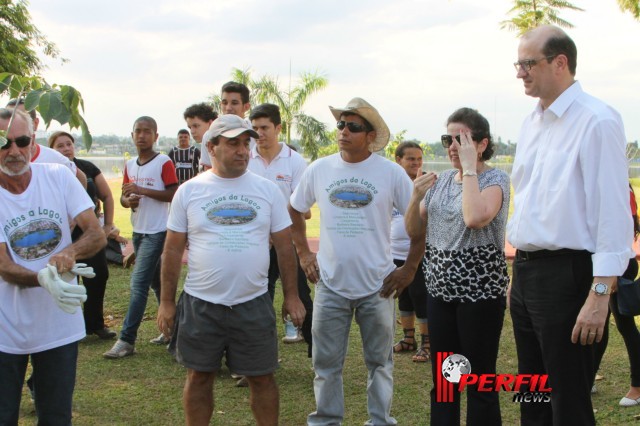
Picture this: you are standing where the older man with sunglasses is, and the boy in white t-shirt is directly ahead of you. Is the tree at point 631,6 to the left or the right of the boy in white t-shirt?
right

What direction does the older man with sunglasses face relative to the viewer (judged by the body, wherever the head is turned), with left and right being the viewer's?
facing the viewer

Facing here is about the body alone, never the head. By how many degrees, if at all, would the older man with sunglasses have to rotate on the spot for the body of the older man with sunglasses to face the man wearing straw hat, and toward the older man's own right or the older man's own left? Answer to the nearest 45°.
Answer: approximately 90° to the older man's own left

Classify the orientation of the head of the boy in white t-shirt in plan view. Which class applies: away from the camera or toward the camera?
toward the camera

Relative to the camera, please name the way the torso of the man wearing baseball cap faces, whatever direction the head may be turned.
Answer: toward the camera

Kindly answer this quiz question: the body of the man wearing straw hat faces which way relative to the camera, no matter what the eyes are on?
toward the camera

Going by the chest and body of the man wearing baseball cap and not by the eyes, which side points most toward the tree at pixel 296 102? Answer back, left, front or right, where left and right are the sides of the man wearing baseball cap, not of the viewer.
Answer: back

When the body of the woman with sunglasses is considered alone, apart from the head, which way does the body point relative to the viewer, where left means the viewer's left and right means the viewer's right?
facing the viewer and to the left of the viewer

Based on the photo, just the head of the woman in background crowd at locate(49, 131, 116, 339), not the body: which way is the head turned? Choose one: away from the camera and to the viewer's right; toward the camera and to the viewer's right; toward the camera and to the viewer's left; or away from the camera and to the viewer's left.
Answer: toward the camera and to the viewer's right

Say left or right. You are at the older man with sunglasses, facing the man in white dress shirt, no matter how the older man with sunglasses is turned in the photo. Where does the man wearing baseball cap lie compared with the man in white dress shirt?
left

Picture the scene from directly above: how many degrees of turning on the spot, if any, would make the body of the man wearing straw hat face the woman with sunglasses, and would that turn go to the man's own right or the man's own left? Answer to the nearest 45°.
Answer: approximately 45° to the man's own left

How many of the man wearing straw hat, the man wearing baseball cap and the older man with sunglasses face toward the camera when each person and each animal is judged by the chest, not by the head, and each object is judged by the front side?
3
